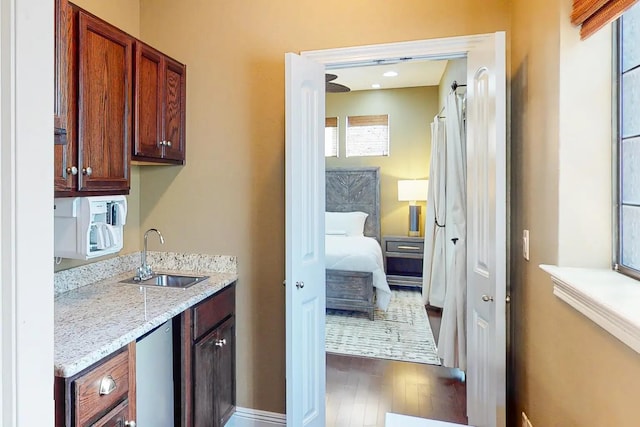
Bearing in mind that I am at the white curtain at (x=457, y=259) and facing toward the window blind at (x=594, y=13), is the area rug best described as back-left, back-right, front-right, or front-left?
back-right

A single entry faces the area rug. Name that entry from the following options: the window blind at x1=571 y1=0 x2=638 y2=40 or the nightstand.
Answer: the nightstand

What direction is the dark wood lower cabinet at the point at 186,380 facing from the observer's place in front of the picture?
facing the viewer and to the right of the viewer

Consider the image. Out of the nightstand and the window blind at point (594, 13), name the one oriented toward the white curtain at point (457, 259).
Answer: the nightstand

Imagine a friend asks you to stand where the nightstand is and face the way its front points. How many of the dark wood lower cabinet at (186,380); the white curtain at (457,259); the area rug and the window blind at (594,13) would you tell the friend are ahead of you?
4

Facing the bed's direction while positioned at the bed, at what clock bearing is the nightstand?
The nightstand is roughly at 7 o'clock from the bed.

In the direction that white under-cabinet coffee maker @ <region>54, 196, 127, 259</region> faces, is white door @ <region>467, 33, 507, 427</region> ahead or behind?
ahead

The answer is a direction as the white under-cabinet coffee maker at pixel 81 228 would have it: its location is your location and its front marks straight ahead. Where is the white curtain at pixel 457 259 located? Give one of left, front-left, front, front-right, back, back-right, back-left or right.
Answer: front-left

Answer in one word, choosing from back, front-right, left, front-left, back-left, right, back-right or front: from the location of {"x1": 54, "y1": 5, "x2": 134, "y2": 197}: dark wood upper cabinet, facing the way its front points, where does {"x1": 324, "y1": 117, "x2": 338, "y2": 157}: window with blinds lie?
left

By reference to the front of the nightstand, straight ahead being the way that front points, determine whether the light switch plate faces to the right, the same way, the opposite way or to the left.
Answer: to the right

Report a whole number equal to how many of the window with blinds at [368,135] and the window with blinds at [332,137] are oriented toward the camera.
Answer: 2

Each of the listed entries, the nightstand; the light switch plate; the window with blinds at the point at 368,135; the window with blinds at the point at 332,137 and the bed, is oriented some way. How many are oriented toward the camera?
4

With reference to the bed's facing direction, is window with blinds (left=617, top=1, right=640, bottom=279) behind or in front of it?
in front

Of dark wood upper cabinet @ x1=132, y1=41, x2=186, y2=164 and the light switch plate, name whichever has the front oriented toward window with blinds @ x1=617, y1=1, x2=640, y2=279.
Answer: the dark wood upper cabinet

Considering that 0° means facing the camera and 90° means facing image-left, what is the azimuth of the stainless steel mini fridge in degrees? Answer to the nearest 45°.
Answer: approximately 315°

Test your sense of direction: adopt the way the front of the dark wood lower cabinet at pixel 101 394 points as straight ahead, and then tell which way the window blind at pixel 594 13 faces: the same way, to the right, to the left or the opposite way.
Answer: the opposite way
